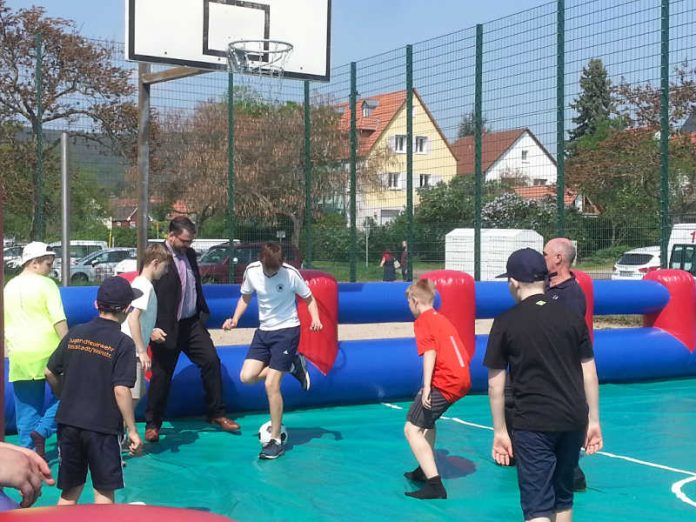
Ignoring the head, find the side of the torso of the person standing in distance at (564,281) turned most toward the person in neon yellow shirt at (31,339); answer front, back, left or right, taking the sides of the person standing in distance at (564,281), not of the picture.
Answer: front

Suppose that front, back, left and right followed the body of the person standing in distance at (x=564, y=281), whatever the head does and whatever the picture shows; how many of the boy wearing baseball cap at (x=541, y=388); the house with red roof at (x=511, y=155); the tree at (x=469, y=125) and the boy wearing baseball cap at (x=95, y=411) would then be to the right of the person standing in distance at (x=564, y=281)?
2

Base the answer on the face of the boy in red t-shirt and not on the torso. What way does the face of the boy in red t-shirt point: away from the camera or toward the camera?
away from the camera

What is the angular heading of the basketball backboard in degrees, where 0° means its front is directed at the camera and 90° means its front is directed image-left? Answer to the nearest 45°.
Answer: approximately 315°

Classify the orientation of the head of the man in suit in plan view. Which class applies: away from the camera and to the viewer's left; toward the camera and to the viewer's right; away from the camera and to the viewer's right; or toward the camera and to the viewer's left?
toward the camera and to the viewer's right

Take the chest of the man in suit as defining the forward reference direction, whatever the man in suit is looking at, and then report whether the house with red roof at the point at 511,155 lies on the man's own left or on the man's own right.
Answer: on the man's own left

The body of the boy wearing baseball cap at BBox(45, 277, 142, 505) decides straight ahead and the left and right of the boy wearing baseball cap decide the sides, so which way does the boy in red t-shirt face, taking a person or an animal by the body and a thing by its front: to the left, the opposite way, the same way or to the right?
to the left

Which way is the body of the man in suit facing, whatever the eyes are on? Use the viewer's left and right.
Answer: facing the viewer and to the right of the viewer

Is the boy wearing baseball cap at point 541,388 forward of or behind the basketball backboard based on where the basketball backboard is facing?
forward

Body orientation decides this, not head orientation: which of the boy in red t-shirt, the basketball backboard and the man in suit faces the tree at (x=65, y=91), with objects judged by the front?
the boy in red t-shirt

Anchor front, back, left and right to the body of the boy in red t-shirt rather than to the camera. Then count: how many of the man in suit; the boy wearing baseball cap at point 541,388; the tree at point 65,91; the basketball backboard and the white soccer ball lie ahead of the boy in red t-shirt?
4

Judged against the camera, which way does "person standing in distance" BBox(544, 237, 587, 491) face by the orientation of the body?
to the viewer's left

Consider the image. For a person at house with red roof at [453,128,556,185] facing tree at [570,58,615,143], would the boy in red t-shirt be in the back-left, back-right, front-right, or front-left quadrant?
back-right

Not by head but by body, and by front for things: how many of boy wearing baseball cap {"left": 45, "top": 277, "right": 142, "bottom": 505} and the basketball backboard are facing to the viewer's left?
0
